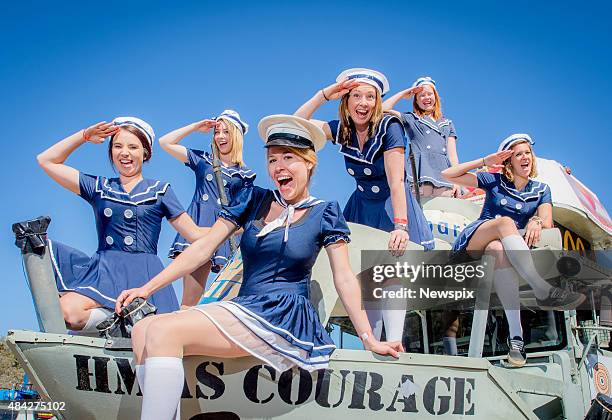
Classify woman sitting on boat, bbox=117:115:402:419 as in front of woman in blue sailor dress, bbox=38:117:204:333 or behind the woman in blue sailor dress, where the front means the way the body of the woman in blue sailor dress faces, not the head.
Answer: in front

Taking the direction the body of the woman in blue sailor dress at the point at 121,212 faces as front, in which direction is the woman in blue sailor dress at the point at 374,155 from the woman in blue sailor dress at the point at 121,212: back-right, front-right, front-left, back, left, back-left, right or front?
left

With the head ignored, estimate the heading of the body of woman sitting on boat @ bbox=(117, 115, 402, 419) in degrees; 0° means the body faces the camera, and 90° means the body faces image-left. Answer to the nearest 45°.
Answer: approximately 45°

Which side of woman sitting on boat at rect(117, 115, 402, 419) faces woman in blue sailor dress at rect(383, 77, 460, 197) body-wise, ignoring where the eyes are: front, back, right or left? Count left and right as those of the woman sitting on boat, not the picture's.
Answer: back

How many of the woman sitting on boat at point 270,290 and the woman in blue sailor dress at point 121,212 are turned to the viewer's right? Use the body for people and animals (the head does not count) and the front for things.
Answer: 0

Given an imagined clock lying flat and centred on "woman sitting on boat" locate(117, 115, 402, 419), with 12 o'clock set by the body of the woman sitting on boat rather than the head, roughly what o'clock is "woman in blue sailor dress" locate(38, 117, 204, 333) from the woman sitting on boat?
The woman in blue sailor dress is roughly at 3 o'clock from the woman sitting on boat.

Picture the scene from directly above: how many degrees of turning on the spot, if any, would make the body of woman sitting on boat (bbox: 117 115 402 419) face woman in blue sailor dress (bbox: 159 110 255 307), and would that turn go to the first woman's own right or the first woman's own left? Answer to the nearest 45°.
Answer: approximately 135° to the first woman's own right
